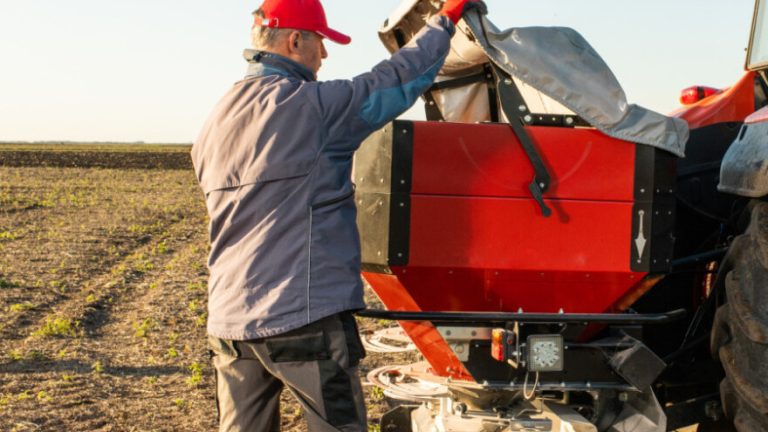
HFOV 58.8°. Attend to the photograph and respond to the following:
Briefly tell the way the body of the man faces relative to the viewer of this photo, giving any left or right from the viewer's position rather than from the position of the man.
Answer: facing away from the viewer and to the right of the viewer

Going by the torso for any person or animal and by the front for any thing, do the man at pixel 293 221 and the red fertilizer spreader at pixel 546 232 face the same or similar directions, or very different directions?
same or similar directions

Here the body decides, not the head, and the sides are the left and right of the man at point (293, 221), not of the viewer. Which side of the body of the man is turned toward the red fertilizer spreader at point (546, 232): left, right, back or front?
front

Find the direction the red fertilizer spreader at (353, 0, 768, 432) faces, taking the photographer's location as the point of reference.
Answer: facing away from the viewer and to the right of the viewer

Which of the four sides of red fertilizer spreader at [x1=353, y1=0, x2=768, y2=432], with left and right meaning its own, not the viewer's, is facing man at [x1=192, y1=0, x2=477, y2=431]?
back

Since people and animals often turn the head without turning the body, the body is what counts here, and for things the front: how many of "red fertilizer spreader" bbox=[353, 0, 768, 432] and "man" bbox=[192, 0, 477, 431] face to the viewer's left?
0

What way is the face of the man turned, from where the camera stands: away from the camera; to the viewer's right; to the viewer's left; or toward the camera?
to the viewer's right
